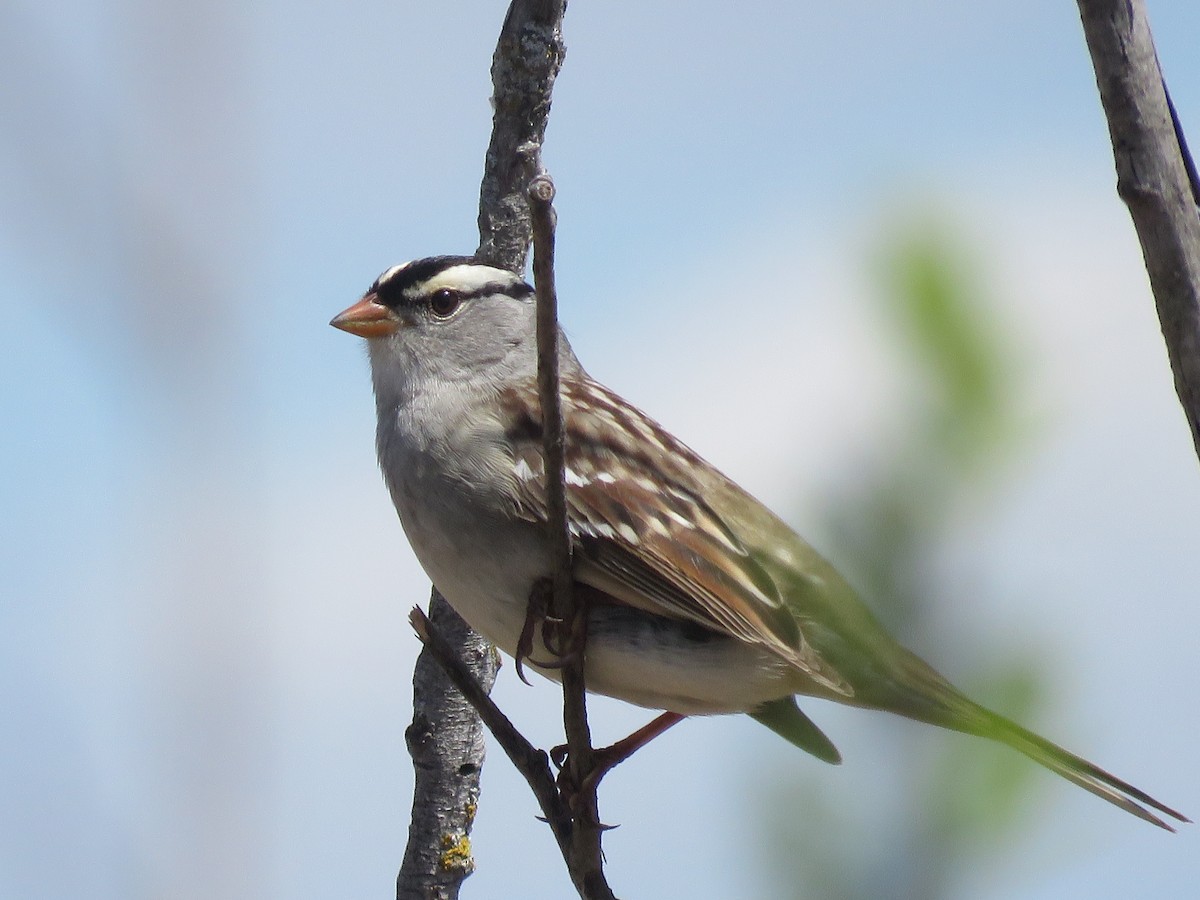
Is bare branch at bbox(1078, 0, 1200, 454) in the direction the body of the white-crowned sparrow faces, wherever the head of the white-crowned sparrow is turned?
no

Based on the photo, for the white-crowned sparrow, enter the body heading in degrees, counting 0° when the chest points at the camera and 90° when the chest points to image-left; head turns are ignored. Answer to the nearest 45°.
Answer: approximately 90°
